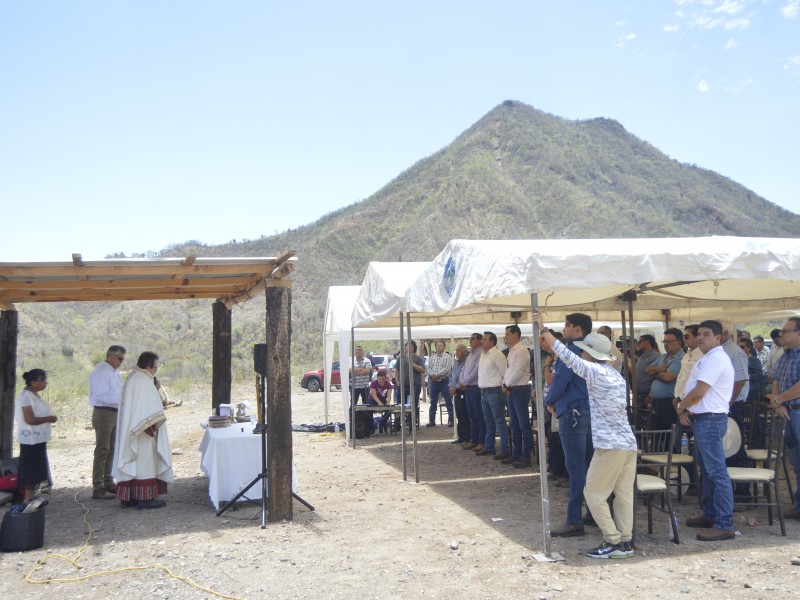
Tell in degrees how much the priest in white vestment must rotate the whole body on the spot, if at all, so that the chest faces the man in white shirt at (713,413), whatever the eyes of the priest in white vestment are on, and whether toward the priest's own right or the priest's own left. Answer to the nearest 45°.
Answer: approximately 45° to the priest's own right

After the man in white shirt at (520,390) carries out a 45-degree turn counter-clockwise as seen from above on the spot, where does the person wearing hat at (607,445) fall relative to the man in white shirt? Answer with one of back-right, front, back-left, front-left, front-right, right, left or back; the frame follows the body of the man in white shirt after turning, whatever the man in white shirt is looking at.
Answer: front-left

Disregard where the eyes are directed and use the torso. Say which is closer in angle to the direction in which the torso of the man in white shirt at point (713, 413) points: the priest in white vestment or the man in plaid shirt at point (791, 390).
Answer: the priest in white vestment

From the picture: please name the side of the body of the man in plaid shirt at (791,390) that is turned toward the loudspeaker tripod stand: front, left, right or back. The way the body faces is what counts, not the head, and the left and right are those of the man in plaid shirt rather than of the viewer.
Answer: front

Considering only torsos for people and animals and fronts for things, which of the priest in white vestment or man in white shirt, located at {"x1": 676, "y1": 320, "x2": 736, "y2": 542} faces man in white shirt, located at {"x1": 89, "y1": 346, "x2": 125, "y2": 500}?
man in white shirt, located at {"x1": 676, "y1": 320, "x2": 736, "y2": 542}

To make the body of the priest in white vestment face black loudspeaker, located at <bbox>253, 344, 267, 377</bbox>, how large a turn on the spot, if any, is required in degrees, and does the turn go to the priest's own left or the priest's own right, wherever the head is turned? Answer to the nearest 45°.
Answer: approximately 45° to the priest's own right

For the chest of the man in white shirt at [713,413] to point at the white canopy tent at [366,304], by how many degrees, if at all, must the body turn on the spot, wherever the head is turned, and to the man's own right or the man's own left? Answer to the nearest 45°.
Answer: approximately 45° to the man's own right

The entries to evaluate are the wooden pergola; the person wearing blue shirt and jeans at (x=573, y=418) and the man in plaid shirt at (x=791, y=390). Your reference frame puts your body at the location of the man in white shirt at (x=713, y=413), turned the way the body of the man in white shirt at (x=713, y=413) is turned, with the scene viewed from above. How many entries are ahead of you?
2

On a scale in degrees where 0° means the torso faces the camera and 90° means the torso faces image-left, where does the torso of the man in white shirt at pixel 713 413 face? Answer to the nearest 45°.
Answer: approximately 90°

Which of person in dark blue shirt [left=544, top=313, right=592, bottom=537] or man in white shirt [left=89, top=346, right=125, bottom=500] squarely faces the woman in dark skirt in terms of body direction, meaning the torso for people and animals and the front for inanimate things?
the person in dark blue shirt

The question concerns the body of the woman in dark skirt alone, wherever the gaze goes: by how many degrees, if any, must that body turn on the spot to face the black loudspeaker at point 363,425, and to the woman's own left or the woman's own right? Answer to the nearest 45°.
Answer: approximately 45° to the woman's own left

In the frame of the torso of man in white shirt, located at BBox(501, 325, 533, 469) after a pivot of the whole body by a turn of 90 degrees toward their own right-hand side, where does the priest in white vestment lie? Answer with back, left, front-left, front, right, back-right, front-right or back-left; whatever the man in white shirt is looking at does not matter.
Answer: back-left

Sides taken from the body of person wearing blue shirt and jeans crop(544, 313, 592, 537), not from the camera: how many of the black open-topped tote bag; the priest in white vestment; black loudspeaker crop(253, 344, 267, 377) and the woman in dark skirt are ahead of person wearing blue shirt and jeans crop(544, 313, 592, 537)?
4

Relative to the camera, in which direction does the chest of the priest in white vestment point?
to the viewer's right
